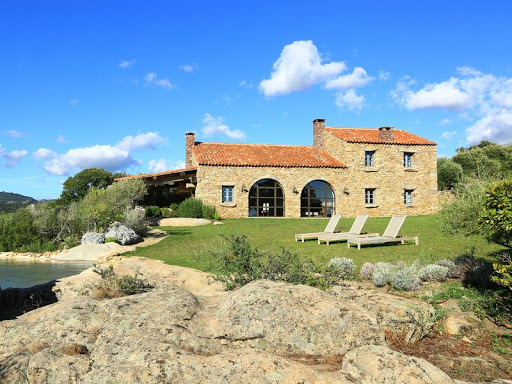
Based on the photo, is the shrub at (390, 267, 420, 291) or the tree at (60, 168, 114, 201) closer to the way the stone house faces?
the shrub

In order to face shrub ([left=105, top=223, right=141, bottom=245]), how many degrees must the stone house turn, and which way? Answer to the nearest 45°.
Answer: approximately 45° to its right

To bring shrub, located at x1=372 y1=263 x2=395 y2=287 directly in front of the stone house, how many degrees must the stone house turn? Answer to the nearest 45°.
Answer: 0° — it already faces it

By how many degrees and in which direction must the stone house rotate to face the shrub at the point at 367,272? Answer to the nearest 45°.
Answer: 0° — it already faces it

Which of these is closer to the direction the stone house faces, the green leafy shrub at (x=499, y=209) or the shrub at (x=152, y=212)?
the green leafy shrub

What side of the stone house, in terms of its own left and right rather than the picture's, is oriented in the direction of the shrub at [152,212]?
right

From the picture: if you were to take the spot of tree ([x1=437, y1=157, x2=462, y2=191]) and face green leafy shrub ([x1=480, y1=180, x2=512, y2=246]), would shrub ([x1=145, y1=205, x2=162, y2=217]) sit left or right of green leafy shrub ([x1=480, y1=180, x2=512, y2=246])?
right

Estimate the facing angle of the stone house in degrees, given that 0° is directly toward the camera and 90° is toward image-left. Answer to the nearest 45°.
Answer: approximately 0°

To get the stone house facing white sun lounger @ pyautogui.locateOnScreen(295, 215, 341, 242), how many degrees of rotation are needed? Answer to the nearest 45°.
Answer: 0° — it already faces it

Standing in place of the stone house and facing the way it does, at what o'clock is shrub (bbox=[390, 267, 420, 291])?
The shrub is roughly at 12 o'clock from the stone house.

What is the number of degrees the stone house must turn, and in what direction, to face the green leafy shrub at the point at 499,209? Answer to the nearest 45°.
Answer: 0° — it already faces it
